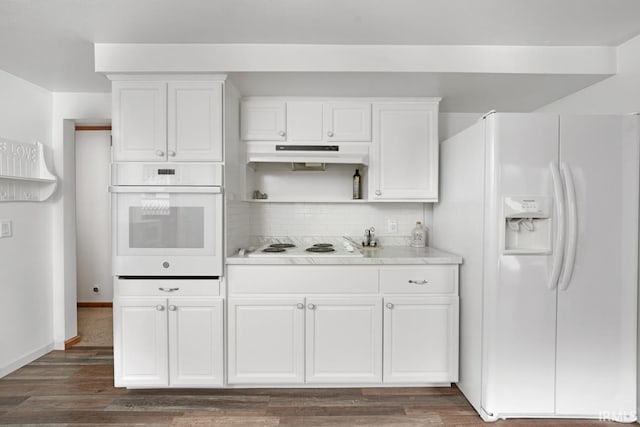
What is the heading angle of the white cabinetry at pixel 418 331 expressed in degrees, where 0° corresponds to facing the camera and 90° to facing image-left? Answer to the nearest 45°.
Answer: approximately 0°

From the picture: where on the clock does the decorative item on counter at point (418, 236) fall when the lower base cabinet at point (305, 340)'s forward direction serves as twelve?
The decorative item on counter is roughly at 8 o'clock from the lower base cabinet.

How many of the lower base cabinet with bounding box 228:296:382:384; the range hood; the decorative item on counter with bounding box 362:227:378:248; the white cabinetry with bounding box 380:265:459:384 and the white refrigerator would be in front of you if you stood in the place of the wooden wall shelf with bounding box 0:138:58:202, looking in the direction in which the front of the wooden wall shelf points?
5

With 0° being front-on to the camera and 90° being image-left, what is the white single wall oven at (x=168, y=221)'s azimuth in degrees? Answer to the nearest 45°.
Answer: approximately 0°

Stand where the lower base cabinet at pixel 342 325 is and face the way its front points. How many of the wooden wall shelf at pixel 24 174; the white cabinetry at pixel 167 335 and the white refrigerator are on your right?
2

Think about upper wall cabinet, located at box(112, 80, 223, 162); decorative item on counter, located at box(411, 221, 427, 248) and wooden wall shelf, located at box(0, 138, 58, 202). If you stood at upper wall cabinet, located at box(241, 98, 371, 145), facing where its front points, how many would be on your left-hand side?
1

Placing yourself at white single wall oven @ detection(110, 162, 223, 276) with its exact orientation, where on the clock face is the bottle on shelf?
The bottle on shelf is roughly at 9 o'clock from the white single wall oven.
